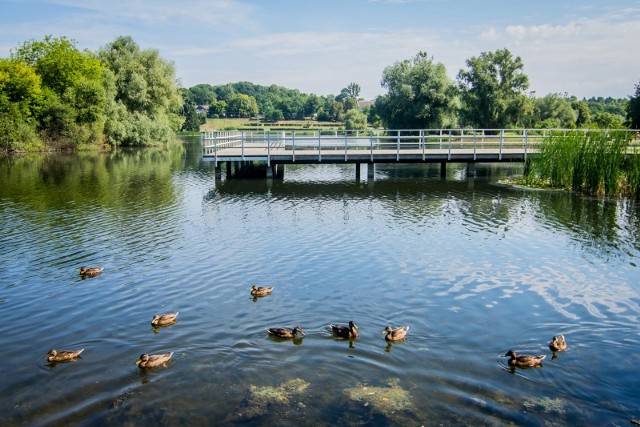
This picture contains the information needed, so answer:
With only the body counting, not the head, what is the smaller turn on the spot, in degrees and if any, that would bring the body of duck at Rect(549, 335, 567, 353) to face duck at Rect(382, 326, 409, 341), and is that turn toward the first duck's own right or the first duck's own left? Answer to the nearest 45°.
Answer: approximately 45° to the first duck's own right

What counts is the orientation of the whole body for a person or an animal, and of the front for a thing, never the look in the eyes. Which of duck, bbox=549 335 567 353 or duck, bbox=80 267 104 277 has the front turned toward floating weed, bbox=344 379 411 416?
duck, bbox=549 335 567 353

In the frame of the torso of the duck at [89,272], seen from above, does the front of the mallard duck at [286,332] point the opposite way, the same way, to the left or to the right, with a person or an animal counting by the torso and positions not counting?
the opposite way

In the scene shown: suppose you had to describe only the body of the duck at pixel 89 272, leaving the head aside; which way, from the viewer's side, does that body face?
to the viewer's left

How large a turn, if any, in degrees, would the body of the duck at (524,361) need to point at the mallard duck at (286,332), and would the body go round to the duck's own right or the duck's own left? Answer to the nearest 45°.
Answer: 0° — it already faces it

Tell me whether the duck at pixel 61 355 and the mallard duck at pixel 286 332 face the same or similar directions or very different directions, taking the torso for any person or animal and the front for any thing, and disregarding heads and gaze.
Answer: very different directions

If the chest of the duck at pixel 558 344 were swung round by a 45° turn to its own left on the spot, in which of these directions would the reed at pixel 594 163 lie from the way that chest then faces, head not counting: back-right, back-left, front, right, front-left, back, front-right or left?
back

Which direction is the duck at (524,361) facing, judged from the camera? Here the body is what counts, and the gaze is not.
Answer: to the viewer's left
